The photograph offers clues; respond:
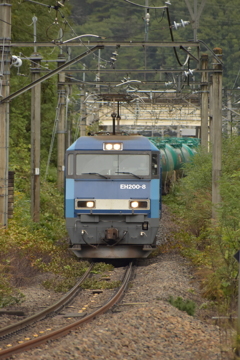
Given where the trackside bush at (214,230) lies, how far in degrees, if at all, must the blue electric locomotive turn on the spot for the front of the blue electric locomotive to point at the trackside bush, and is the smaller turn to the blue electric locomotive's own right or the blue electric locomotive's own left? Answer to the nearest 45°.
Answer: approximately 90° to the blue electric locomotive's own left

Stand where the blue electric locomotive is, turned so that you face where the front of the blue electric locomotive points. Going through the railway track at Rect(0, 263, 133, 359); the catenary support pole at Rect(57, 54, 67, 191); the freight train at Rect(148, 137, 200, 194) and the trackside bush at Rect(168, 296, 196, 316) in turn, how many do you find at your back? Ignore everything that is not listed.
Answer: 2

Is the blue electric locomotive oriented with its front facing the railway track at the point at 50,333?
yes

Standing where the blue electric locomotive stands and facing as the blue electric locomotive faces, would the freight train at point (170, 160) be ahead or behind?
behind

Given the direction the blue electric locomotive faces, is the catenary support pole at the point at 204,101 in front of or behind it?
behind

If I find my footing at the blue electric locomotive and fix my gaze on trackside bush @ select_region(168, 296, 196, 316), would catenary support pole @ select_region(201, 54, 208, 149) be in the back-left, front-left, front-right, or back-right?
back-left

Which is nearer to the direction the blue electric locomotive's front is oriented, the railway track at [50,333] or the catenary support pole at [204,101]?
the railway track

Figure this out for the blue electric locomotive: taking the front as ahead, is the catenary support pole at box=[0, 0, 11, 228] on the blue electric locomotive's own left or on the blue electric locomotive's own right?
on the blue electric locomotive's own right

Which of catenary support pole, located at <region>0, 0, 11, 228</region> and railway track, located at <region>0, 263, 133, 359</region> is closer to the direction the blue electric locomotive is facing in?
the railway track

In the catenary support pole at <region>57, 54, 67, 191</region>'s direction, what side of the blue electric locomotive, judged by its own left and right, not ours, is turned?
back

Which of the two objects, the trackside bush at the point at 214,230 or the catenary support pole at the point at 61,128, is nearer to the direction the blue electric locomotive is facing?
the trackside bush

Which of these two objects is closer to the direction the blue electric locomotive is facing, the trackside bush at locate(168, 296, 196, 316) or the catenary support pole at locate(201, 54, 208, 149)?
the trackside bush

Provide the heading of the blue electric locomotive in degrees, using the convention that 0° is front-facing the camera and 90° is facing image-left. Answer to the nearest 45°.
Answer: approximately 0°

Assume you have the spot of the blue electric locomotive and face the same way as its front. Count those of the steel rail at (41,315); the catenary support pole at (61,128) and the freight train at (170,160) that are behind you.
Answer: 2
